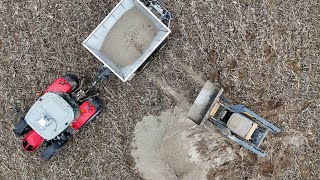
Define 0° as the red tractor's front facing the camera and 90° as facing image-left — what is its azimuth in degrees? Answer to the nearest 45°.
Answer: approximately 45°
